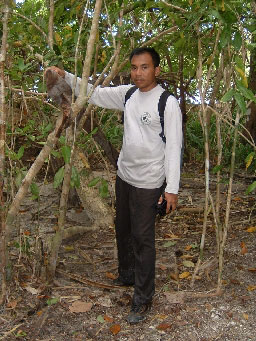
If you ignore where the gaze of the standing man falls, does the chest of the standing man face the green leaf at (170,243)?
no

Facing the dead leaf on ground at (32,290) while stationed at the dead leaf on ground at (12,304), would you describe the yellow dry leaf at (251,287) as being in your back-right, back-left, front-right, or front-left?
front-right

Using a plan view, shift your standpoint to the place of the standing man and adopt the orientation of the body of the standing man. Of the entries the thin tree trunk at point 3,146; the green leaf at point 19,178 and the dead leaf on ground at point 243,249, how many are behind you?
1

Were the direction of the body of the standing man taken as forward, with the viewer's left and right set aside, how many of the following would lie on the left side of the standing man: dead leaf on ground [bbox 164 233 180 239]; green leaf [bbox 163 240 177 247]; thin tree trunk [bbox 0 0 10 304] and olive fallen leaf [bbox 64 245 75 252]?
0

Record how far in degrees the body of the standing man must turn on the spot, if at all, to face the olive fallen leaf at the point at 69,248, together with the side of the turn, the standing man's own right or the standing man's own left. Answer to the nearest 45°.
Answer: approximately 90° to the standing man's own right

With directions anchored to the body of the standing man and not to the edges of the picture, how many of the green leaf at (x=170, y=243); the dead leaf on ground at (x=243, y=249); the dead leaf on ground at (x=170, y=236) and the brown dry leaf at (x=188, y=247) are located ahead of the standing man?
0

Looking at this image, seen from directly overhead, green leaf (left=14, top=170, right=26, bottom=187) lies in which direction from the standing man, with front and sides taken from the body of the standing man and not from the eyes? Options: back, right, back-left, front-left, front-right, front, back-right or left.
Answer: front-right

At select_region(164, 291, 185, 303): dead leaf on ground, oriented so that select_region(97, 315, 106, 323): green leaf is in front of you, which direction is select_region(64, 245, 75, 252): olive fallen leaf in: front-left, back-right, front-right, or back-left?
front-right

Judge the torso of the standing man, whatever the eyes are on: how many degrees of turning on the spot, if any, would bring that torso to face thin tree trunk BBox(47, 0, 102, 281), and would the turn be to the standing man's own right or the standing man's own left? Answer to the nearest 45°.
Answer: approximately 45° to the standing man's own right
